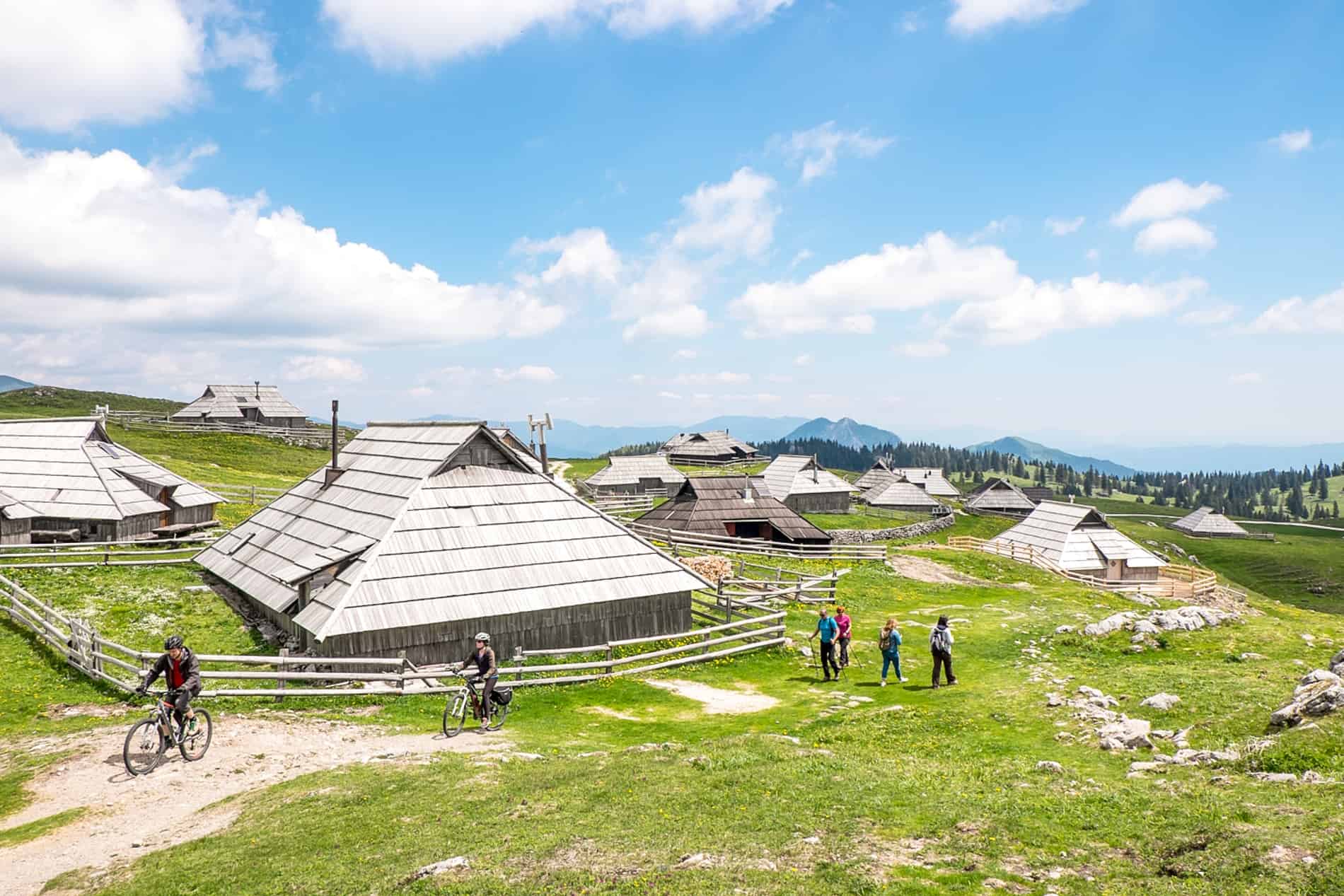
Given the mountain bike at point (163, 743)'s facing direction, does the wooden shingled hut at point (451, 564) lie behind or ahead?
behind

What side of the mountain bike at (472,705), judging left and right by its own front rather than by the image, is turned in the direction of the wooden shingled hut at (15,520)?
right

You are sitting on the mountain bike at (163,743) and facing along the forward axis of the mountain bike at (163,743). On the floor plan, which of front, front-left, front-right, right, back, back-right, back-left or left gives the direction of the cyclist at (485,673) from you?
back-left

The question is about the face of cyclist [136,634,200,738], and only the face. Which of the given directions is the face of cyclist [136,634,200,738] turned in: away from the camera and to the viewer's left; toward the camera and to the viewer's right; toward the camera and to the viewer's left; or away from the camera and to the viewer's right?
toward the camera and to the viewer's left

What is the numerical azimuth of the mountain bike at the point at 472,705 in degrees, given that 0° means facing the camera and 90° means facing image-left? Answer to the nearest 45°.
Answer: approximately 45°

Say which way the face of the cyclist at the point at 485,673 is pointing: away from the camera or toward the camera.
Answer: toward the camera

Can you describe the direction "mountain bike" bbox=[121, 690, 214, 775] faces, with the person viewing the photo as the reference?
facing the viewer and to the left of the viewer
